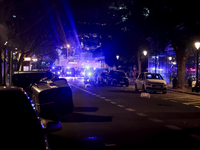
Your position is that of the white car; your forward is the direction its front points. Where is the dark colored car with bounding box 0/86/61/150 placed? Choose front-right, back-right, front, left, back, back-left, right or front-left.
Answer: front-right

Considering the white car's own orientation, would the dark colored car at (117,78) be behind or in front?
behind

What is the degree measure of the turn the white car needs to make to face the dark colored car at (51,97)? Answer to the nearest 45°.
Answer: approximately 45° to its right

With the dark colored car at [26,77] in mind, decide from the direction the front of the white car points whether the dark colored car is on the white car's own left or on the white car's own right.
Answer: on the white car's own right

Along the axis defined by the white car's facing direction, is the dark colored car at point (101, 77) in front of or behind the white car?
behind

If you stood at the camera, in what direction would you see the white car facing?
facing the viewer and to the right of the viewer
